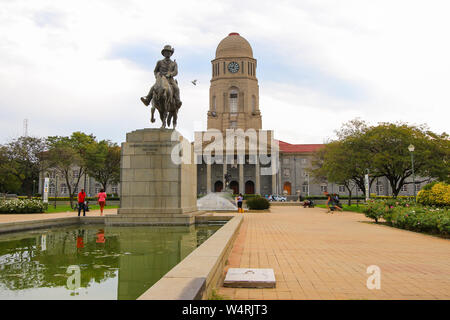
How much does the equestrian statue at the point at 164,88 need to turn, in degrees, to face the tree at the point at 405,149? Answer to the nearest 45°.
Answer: approximately 135° to its left

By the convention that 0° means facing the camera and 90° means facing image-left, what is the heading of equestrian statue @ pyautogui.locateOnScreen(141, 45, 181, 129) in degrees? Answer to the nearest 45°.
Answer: approximately 0°

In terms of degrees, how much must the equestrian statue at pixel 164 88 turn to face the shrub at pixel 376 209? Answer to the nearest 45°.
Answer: approximately 90° to its left

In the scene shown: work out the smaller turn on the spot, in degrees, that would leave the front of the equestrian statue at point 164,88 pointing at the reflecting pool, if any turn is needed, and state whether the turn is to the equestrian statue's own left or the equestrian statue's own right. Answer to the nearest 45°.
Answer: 0° — it already faces it

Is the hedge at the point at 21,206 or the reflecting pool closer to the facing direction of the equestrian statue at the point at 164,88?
the reflecting pool
